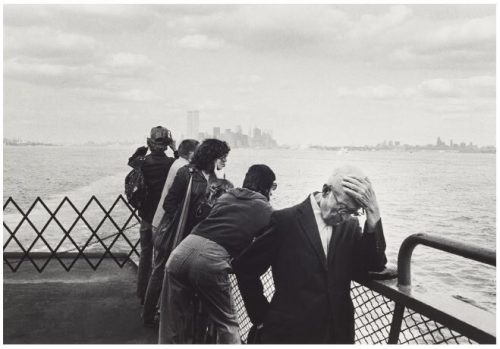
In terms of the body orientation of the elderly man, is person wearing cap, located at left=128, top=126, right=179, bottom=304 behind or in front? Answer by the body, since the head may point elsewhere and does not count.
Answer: behind

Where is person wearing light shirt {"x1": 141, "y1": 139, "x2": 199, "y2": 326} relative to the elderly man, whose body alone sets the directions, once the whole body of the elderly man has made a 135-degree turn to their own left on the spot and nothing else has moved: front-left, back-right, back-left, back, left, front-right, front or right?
front-left

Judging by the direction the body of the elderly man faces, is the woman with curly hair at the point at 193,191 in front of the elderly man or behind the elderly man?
behind
